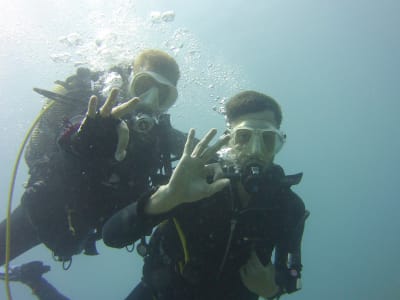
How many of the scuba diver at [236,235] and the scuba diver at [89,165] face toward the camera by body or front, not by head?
2

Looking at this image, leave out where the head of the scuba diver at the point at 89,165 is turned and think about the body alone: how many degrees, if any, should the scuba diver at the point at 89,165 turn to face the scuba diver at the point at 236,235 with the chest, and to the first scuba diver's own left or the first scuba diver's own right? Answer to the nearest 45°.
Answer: approximately 45° to the first scuba diver's own left

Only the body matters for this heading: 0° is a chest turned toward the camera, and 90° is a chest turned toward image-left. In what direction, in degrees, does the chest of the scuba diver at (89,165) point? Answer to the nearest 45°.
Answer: approximately 0°

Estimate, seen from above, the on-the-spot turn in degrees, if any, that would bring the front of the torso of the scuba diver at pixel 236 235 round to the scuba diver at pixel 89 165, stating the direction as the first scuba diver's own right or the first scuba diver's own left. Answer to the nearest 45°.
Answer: approximately 135° to the first scuba diver's own right

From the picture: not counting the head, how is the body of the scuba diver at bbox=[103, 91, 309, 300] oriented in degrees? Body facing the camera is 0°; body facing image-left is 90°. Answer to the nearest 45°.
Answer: approximately 0°

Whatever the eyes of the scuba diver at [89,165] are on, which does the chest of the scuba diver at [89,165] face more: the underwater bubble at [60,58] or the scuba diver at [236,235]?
the scuba diver
